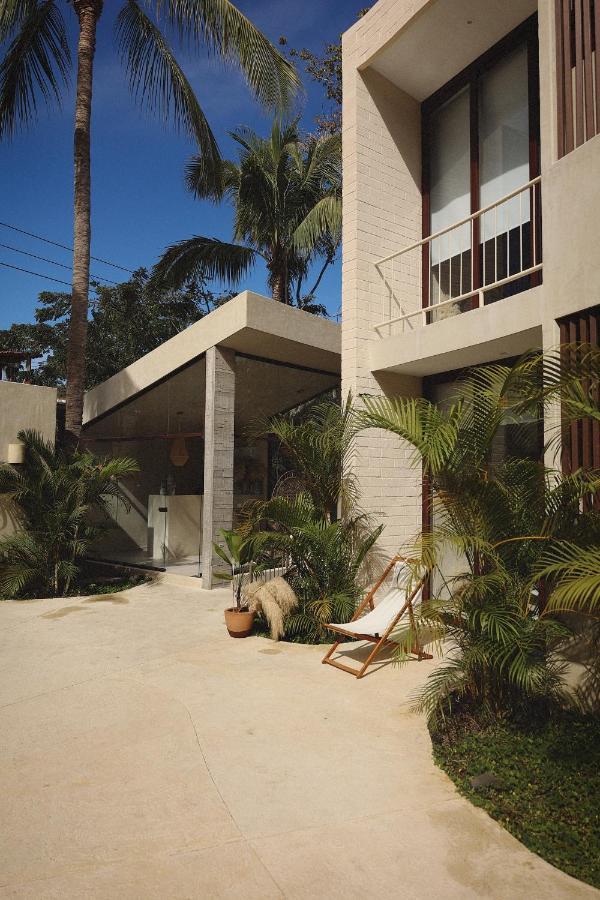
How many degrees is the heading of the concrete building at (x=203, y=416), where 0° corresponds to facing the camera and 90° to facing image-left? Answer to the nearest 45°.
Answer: approximately 45°

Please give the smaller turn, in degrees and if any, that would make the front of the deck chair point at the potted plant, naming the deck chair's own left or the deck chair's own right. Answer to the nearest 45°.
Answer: approximately 90° to the deck chair's own right

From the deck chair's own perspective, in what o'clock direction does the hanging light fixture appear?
The hanging light fixture is roughly at 3 o'clock from the deck chair.

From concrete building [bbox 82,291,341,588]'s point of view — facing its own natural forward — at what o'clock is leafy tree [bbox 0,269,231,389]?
The leafy tree is roughly at 4 o'clock from the concrete building.

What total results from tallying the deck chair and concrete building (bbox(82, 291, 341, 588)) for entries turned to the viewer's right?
0

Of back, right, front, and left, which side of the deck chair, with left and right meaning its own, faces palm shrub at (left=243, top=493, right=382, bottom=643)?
right

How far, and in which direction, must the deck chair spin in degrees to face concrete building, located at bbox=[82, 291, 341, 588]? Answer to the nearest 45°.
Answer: approximately 90° to its right

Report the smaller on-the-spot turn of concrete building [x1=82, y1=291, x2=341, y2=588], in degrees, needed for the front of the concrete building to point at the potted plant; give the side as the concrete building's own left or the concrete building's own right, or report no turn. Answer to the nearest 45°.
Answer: approximately 45° to the concrete building's own left
